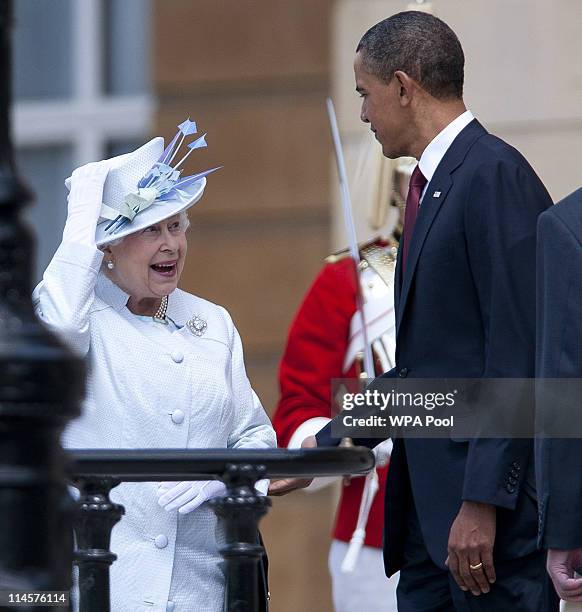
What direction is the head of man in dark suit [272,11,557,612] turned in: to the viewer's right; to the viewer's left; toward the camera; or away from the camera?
to the viewer's left

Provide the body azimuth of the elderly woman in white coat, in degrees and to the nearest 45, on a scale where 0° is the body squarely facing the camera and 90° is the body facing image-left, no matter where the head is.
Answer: approximately 315°

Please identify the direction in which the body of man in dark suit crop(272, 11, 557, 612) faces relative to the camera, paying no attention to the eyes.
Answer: to the viewer's left

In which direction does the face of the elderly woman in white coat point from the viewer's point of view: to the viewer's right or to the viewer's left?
to the viewer's right

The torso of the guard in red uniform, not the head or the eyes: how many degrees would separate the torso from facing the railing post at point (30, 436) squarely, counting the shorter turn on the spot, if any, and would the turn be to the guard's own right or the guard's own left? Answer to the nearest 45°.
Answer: approximately 45° to the guard's own right

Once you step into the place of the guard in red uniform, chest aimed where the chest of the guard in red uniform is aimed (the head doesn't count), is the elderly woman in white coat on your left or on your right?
on your right
